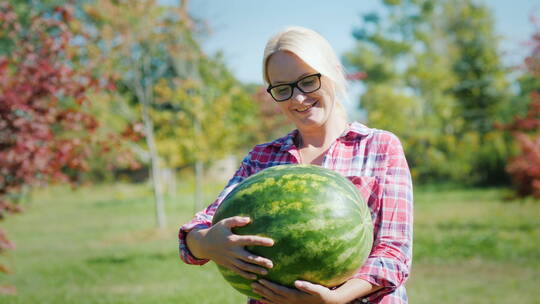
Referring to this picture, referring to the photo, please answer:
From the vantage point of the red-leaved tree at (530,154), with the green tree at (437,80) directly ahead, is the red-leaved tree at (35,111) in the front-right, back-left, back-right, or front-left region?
back-left

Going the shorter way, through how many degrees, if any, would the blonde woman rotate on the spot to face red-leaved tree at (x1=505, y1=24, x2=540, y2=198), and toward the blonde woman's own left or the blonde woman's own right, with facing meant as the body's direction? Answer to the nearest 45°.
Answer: approximately 180°

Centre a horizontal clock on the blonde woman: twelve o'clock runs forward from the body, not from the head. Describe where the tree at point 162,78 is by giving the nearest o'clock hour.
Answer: The tree is roughly at 4 o'clock from the blonde woman.

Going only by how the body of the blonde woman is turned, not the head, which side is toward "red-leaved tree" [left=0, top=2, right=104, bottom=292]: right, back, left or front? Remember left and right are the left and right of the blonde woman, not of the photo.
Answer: right

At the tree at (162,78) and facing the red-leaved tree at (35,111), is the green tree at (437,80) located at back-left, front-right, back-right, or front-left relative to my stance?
back-left

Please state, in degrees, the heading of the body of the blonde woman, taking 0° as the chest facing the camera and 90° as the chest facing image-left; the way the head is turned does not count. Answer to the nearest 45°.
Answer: approximately 45°

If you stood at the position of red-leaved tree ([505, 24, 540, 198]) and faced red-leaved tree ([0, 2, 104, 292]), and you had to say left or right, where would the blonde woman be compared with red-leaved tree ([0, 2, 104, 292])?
left

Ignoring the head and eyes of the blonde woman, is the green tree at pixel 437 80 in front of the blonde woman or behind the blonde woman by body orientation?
behind
